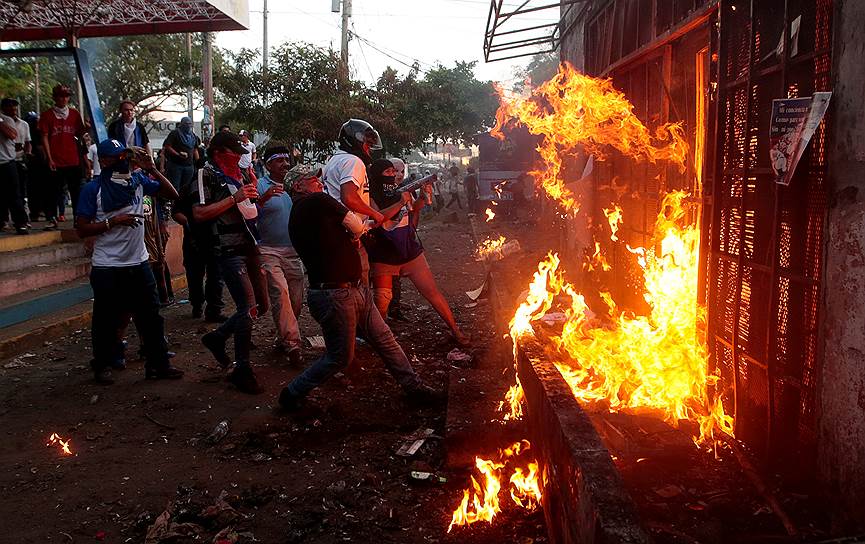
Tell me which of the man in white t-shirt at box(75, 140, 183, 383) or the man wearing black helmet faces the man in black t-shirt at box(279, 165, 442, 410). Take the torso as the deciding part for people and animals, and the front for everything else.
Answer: the man in white t-shirt

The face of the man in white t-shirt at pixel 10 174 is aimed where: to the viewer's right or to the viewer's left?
to the viewer's right

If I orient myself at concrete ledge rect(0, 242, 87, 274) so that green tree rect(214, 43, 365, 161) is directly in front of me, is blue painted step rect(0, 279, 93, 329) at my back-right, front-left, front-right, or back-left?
back-right

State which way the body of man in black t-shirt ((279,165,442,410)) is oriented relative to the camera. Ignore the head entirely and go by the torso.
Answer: to the viewer's right

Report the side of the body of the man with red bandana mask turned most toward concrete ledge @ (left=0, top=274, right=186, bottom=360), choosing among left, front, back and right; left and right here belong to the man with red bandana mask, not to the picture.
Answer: back

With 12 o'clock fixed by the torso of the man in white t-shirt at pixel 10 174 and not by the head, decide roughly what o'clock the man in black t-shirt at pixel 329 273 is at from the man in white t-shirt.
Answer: The man in black t-shirt is roughly at 1 o'clock from the man in white t-shirt.

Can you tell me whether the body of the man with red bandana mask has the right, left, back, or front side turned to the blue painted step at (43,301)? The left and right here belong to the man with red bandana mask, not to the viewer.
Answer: back
